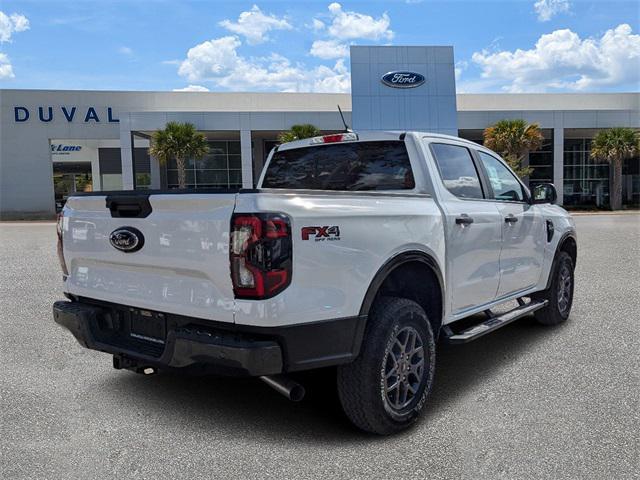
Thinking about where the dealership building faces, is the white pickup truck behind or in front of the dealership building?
in front

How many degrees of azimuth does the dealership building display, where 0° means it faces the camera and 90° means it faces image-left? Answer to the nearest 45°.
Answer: approximately 0°

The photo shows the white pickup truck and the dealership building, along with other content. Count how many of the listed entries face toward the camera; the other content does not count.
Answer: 1

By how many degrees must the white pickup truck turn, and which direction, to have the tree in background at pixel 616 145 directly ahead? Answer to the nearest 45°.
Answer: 0° — it already faces it

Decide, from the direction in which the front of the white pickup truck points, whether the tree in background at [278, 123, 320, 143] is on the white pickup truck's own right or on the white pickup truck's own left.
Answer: on the white pickup truck's own left

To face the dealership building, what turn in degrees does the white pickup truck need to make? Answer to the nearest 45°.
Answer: approximately 45° to its left

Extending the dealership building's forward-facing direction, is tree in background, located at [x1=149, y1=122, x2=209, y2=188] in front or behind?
in front

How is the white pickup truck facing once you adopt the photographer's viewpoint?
facing away from the viewer and to the right of the viewer
